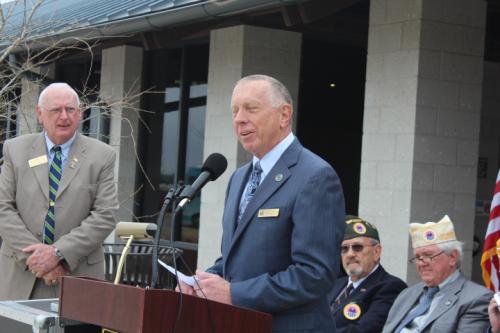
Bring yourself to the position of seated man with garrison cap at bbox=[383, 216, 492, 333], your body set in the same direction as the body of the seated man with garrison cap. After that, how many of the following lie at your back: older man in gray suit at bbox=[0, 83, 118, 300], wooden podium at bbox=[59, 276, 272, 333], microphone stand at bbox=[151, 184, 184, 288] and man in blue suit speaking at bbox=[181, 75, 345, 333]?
0

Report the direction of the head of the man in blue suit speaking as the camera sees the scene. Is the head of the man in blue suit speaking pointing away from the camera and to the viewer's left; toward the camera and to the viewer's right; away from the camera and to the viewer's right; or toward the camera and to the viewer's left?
toward the camera and to the viewer's left

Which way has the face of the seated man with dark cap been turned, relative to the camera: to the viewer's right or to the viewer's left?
to the viewer's left

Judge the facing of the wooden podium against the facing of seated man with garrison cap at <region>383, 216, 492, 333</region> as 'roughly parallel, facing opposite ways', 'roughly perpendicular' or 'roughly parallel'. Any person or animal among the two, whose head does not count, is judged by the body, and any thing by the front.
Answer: roughly parallel

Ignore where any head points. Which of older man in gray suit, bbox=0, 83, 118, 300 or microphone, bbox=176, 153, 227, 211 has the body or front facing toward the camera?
the older man in gray suit

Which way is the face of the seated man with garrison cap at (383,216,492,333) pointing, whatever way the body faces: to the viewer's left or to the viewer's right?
to the viewer's left

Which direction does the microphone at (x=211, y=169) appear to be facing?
to the viewer's right

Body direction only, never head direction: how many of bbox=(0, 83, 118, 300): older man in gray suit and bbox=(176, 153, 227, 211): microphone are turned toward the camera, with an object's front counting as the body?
1

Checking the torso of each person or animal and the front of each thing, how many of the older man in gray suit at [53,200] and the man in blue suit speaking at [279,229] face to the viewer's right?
0

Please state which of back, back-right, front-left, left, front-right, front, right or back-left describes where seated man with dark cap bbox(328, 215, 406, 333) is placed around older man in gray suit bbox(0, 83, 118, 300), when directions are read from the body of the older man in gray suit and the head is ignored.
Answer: left

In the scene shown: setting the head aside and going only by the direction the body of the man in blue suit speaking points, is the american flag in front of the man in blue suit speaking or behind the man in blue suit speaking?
behind

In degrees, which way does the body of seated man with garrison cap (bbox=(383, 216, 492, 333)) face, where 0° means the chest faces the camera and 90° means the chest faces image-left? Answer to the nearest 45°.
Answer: approximately 45°

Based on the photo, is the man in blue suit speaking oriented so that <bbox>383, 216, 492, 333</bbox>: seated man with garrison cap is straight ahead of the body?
no

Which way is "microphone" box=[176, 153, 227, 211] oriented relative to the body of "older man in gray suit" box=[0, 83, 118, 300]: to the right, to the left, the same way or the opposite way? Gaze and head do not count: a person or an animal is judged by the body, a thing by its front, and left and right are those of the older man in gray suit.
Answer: to the left

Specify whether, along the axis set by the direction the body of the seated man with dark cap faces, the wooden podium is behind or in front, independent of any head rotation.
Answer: in front

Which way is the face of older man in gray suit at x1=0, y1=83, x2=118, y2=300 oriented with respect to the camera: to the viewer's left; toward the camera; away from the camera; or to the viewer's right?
toward the camera

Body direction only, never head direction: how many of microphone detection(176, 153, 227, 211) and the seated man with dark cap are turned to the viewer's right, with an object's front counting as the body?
1
